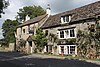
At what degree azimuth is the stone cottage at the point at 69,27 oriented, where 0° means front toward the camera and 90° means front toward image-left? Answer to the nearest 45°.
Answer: approximately 45°

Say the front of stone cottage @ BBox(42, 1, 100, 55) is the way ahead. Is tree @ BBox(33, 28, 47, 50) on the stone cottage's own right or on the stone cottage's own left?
on the stone cottage's own right
